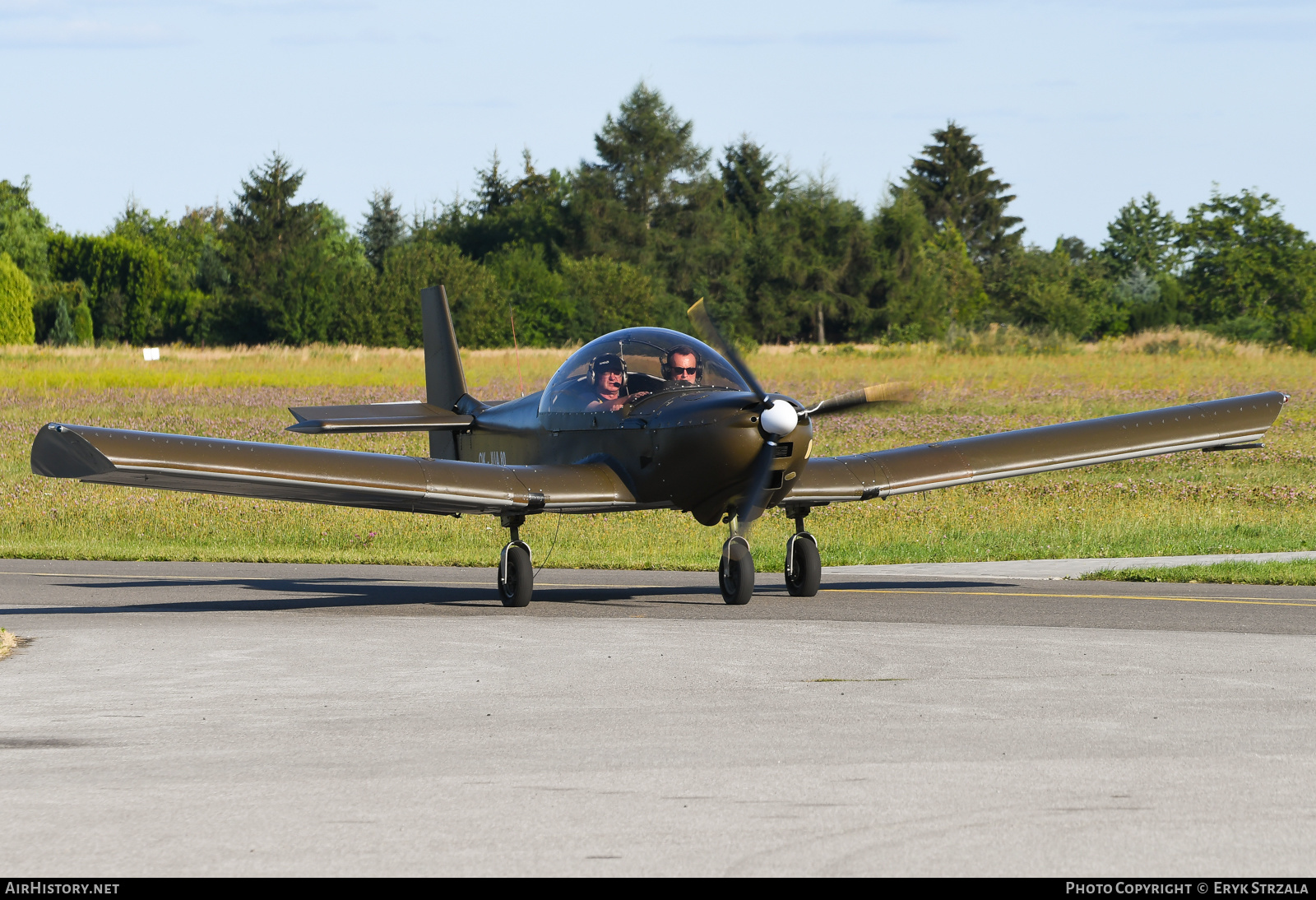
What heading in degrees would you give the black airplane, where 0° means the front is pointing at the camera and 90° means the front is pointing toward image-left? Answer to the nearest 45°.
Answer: approximately 315°
